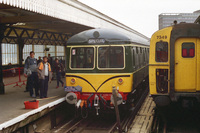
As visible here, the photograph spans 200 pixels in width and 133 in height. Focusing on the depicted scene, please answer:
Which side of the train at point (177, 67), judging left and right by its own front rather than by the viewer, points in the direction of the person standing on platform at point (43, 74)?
right

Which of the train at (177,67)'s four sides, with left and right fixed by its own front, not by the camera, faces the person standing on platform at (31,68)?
right

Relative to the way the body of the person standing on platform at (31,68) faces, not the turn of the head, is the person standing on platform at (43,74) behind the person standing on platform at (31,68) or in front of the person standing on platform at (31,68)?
in front

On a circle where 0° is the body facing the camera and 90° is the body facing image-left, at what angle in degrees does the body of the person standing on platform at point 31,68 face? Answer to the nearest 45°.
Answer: approximately 315°

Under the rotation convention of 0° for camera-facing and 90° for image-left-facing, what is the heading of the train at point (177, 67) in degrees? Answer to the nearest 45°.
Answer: approximately 0°

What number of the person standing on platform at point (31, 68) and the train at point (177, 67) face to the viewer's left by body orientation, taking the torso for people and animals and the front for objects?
0
